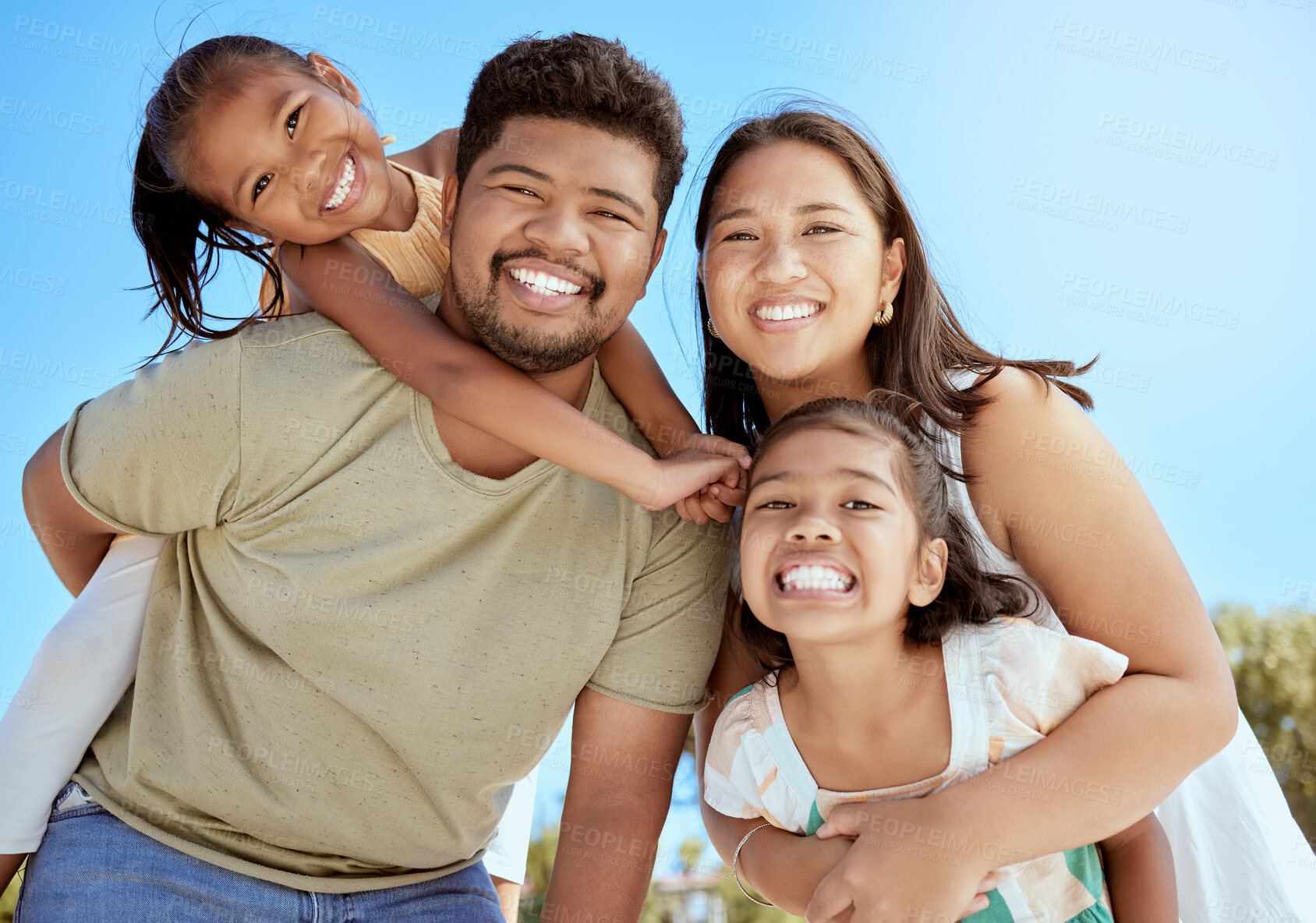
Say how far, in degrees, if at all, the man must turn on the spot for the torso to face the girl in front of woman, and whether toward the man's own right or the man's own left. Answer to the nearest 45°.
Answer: approximately 45° to the man's own left

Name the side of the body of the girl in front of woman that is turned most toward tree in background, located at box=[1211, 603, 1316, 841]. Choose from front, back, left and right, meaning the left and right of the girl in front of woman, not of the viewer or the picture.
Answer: back

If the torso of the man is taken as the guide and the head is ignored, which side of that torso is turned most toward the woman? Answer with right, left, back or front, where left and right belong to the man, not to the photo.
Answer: left

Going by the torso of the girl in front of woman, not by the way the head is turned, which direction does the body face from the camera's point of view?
toward the camera

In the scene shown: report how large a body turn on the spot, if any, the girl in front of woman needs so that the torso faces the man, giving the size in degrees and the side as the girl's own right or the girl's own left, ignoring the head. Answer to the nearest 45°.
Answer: approximately 90° to the girl's own right

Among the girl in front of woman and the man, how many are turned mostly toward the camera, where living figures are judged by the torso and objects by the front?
2

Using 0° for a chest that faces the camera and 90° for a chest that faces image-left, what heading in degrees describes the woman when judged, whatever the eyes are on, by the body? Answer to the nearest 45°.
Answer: approximately 45°

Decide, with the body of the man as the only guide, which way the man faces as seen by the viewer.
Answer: toward the camera
